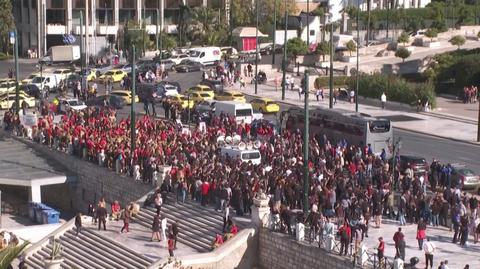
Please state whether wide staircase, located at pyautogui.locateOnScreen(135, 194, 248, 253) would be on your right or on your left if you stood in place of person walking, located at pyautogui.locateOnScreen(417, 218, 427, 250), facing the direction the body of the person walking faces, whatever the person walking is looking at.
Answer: on your left

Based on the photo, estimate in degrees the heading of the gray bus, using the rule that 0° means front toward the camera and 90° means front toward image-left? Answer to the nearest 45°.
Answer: approximately 135°

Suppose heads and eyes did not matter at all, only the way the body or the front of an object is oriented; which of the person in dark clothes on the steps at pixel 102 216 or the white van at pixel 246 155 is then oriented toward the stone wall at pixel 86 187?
the person in dark clothes on the steps

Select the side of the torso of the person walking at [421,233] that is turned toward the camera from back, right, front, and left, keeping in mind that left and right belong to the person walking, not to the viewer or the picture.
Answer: back

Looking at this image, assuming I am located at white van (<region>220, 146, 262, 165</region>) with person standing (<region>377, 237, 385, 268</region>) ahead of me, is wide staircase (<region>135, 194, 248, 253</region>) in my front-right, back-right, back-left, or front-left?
front-right

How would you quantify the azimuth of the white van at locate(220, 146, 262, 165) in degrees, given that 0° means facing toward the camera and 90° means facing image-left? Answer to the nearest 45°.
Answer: approximately 315°

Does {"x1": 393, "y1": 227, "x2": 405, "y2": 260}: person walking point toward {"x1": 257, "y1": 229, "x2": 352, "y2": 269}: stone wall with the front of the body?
no

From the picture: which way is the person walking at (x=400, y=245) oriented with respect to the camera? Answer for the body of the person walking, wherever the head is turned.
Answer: away from the camera
